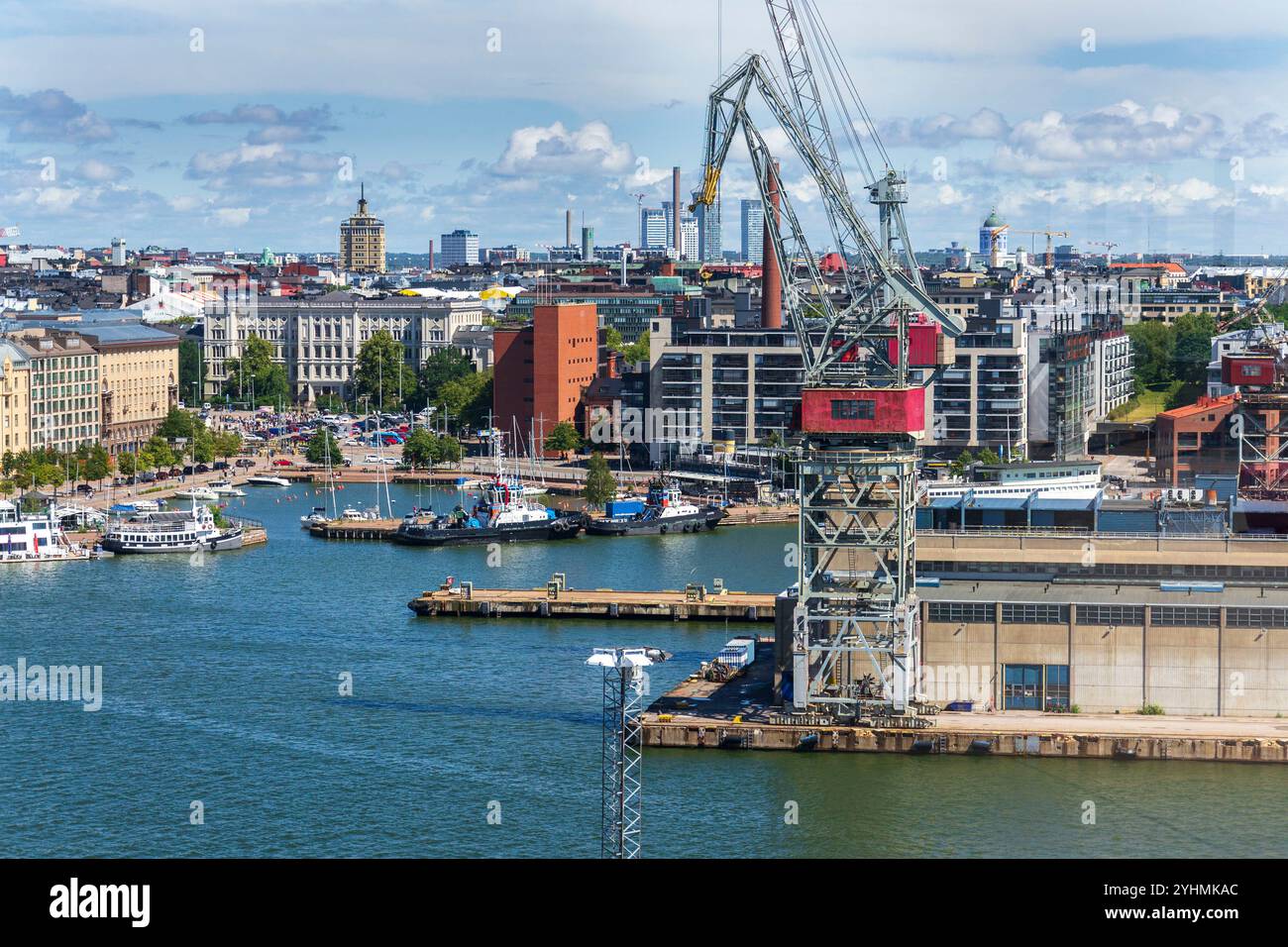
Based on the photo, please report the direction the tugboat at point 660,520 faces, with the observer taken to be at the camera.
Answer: facing to the right of the viewer

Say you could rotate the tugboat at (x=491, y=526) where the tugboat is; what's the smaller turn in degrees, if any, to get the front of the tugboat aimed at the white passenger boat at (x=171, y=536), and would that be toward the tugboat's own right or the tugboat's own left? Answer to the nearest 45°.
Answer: approximately 180°

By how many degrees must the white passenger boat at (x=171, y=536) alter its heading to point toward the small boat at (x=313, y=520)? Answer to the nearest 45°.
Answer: approximately 45° to its left

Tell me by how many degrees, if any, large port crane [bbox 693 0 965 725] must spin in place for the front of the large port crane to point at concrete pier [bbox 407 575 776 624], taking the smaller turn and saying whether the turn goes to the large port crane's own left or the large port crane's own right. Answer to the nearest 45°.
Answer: approximately 45° to the large port crane's own right

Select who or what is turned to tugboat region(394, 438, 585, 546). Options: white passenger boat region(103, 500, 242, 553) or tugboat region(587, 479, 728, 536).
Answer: the white passenger boat

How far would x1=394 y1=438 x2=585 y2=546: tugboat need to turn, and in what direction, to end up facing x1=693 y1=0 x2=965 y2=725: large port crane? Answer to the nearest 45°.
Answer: approximately 90° to its right

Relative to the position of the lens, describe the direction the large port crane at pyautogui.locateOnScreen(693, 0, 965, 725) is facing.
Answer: facing to the left of the viewer

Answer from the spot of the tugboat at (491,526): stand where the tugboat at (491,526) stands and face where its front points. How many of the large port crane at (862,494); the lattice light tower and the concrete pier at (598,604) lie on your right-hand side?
3

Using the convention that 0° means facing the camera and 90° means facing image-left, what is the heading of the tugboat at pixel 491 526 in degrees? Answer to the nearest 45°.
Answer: approximately 270°

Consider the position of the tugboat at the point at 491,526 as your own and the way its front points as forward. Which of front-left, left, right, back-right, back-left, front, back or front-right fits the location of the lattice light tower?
right

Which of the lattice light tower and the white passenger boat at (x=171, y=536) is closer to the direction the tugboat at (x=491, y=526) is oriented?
the lattice light tower

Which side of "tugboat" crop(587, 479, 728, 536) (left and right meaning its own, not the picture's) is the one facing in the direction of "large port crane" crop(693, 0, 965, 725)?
right
